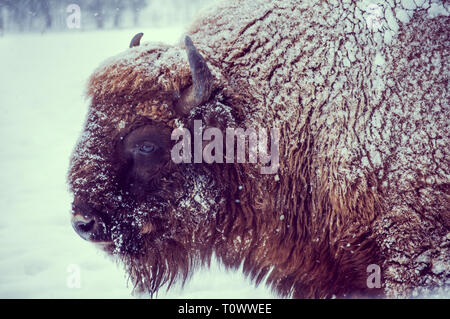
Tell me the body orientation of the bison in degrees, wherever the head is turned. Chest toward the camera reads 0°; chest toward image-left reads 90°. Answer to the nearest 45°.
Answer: approximately 90°
